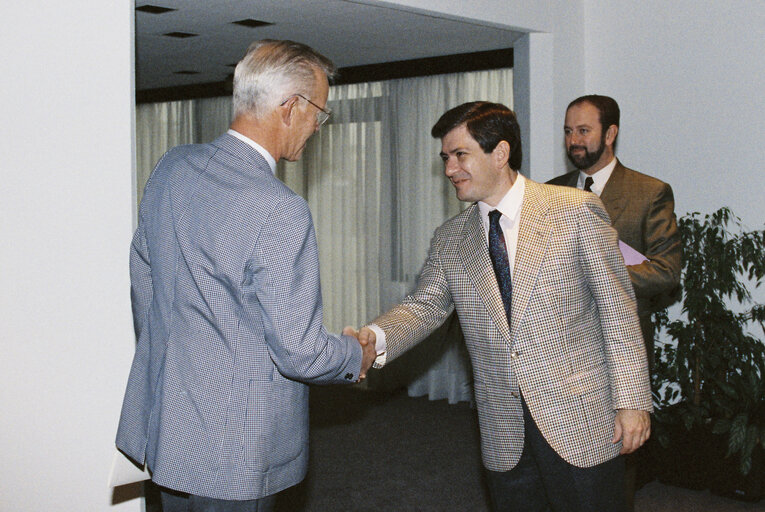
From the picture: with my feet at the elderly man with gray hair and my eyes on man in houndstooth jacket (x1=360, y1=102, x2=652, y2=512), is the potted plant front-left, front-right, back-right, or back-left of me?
front-left

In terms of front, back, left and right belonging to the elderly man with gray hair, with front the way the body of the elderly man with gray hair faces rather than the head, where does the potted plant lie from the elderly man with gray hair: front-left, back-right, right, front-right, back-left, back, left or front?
front

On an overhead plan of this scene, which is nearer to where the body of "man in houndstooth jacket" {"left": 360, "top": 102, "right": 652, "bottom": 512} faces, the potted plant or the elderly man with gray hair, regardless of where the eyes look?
the elderly man with gray hair

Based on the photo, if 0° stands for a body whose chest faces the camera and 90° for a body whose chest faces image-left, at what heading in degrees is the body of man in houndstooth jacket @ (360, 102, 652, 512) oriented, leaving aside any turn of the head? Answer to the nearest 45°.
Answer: approximately 45°

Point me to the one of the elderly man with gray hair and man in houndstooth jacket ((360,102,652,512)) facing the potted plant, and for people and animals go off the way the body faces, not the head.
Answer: the elderly man with gray hair

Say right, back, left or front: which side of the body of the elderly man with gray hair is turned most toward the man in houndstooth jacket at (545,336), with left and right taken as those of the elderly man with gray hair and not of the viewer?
front

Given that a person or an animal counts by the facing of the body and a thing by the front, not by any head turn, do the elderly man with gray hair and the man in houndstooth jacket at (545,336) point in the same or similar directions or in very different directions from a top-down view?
very different directions

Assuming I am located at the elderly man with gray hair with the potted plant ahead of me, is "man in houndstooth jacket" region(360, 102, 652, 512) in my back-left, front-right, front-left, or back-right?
front-right

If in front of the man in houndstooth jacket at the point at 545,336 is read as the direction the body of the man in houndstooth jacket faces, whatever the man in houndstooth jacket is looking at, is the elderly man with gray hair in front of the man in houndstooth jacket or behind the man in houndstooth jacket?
in front

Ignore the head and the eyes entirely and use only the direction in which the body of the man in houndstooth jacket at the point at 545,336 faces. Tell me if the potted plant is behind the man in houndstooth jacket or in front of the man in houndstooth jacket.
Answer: behind

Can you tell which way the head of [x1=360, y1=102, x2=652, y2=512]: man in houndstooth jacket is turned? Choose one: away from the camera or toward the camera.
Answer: toward the camera

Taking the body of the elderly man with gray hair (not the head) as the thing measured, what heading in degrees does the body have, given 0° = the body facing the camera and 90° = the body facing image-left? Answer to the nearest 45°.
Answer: approximately 225°
